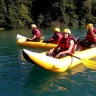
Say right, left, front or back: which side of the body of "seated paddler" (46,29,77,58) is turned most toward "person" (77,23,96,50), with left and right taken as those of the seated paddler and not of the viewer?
back

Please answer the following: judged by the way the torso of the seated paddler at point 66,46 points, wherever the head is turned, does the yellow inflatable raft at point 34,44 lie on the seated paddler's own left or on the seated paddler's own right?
on the seated paddler's own right

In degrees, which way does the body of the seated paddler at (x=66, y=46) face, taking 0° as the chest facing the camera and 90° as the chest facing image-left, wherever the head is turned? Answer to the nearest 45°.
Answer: approximately 45°

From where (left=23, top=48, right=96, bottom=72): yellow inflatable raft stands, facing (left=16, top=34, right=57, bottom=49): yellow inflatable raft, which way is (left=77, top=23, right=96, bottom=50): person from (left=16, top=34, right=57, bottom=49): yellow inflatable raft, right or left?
right
